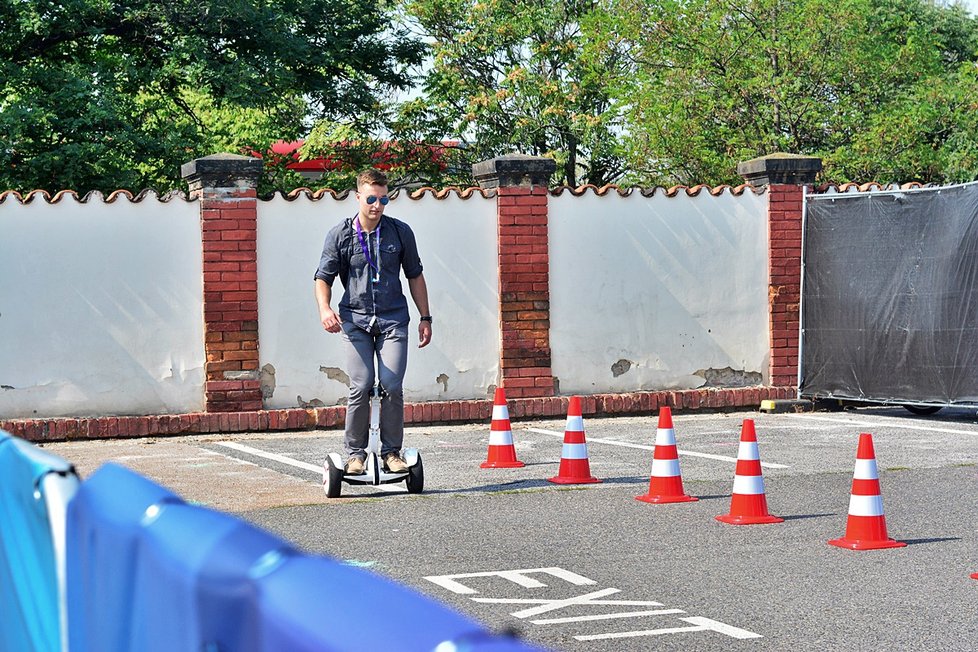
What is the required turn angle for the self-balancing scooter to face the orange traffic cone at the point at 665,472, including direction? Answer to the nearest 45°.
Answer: approximately 90° to its left

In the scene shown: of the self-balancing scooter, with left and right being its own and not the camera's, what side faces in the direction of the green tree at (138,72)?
back

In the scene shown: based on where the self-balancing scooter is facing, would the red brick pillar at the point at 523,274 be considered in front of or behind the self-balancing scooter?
behind

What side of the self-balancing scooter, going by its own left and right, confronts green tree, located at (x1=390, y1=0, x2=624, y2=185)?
back

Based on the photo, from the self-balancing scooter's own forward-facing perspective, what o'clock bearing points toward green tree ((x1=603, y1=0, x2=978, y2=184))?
The green tree is roughly at 7 o'clock from the self-balancing scooter.

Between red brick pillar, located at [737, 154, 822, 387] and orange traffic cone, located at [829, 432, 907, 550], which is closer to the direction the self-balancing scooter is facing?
the orange traffic cone

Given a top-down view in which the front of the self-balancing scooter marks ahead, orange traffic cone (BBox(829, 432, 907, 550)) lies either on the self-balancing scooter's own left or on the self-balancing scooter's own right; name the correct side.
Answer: on the self-balancing scooter's own left

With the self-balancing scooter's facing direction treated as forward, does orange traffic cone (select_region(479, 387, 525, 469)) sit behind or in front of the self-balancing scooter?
behind

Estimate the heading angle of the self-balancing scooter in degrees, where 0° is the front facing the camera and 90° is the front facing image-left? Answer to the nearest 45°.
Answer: approximately 0°

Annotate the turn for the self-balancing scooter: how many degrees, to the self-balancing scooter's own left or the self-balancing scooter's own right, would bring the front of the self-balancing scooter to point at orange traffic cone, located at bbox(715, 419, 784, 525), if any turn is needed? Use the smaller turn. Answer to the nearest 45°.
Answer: approximately 45° to the self-balancing scooter's own left

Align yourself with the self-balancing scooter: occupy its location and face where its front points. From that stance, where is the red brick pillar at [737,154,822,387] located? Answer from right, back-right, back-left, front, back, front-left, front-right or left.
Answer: back-left

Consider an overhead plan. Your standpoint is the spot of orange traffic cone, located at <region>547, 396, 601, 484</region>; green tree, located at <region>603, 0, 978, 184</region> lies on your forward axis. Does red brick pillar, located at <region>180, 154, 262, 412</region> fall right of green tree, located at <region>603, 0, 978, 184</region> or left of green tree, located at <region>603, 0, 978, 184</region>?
left

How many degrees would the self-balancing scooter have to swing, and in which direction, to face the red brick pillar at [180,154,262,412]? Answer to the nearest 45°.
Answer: approximately 180°
